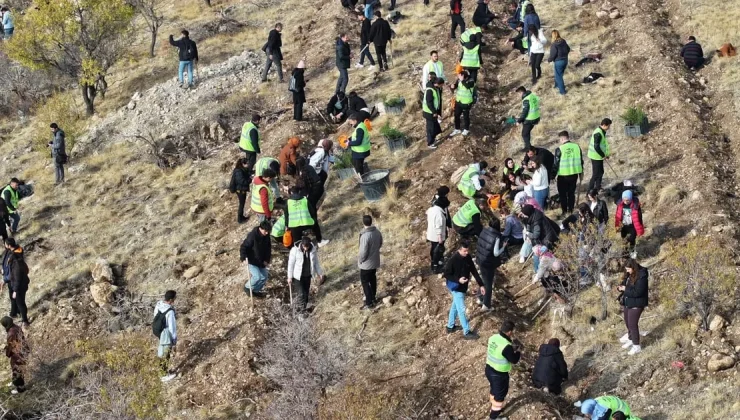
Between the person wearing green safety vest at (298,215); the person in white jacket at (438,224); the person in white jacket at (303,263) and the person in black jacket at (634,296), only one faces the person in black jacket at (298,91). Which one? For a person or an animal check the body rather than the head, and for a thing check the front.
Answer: the person wearing green safety vest

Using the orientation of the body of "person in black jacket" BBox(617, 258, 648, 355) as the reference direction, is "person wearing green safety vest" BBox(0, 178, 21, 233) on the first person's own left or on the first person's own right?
on the first person's own right

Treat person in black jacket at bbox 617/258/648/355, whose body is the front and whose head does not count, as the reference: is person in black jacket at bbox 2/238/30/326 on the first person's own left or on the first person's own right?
on the first person's own right
